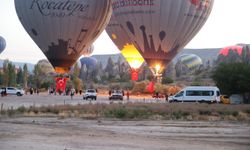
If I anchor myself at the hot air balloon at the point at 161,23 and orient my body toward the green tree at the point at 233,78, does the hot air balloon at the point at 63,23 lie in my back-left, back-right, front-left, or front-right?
back-right

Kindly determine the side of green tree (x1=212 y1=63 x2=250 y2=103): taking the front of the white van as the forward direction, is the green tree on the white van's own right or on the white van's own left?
on the white van's own right

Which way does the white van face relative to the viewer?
to the viewer's left

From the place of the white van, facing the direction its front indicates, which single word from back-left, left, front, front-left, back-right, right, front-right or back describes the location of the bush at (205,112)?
left

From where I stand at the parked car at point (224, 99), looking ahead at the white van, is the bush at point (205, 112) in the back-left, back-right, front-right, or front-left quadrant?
front-left

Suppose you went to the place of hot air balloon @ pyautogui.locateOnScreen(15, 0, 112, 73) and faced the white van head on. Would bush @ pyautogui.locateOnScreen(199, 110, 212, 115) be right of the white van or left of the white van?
right

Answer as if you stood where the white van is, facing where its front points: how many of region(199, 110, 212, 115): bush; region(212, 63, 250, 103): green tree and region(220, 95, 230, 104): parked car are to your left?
1

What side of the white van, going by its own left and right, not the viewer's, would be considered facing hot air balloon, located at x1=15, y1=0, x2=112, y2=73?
front

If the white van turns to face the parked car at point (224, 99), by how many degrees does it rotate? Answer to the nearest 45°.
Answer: approximately 135° to its right

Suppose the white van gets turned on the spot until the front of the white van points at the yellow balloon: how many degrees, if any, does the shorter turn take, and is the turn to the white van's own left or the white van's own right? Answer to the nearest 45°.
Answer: approximately 45° to the white van's own right
